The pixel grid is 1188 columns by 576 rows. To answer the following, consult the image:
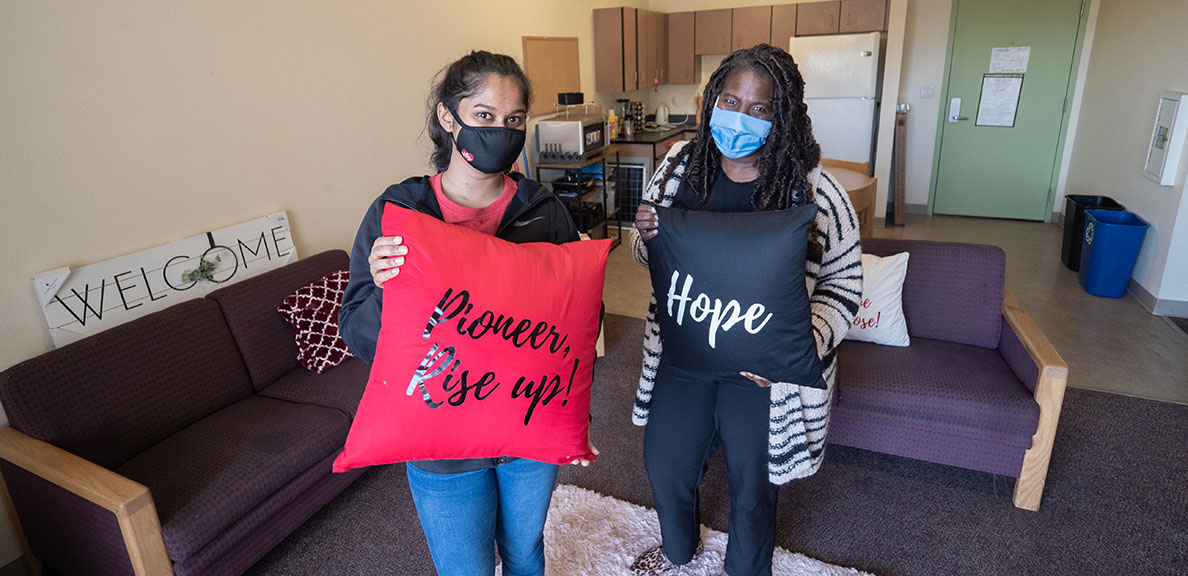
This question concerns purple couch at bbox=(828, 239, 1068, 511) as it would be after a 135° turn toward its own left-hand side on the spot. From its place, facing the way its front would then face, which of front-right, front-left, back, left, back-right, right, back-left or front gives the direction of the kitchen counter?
left

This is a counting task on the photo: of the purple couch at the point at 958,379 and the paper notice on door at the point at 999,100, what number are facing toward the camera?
2

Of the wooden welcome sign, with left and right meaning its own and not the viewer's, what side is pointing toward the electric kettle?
left

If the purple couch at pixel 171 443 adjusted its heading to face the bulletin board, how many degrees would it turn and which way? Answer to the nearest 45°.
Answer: approximately 90° to its left

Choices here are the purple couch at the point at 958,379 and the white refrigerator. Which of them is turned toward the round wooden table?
the white refrigerator

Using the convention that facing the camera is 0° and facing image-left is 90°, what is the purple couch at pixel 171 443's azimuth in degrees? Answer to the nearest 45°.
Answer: approximately 315°

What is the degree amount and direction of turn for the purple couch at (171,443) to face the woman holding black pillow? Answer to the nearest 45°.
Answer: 0° — it already faces them

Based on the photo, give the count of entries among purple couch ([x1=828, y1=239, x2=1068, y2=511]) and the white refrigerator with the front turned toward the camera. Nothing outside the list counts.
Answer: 2
